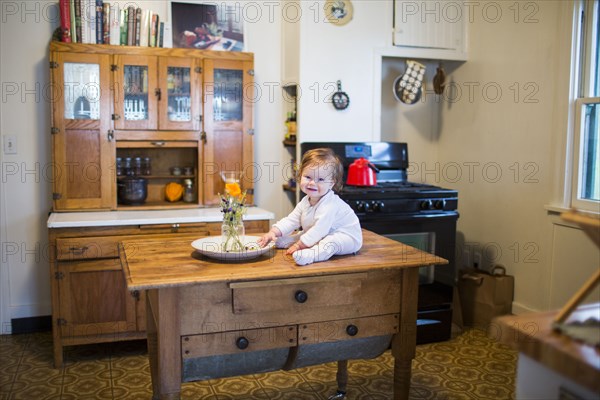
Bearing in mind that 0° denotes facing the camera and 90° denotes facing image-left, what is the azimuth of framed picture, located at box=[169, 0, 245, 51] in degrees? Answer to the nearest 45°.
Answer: approximately 0°
